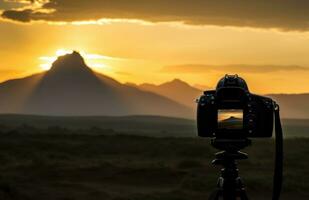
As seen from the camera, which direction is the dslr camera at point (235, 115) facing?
away from the camera
